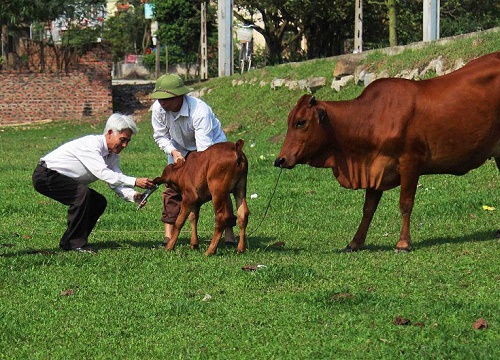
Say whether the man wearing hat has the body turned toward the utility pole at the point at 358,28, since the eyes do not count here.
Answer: no

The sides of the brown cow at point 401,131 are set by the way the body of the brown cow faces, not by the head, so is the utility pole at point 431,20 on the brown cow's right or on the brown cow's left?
on the brown cow's right

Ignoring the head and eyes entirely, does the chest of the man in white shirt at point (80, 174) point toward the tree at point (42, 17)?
no

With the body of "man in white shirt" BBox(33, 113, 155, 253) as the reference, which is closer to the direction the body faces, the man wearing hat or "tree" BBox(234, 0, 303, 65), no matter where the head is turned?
the man wearing hat

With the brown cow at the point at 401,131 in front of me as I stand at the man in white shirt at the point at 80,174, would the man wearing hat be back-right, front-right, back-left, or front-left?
front-left

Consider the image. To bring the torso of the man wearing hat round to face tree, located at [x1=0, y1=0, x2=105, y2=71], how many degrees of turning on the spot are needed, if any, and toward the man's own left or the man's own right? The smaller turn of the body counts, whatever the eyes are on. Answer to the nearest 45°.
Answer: approximately 135° to the man's own right

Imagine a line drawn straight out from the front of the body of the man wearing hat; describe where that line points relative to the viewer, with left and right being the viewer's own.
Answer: facing the viewer and to the left of the viewer

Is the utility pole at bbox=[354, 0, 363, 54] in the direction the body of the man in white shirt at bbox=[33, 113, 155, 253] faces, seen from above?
no

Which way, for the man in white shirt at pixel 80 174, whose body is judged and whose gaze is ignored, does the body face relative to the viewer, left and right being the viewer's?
facing to the right of the viewer

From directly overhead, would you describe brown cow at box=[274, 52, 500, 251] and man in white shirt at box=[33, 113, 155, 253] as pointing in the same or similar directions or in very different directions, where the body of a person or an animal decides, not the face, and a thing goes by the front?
very different directions

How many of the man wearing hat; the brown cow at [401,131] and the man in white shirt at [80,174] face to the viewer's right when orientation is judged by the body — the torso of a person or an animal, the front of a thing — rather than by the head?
1

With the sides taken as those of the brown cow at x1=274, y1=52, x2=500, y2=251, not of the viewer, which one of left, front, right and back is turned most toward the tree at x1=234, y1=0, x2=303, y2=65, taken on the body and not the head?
right

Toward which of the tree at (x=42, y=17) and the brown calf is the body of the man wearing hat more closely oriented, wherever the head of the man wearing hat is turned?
the brown calf

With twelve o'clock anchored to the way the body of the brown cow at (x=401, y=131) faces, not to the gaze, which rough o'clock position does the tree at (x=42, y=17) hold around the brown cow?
The tree is roughly at 2 o'clock from the brown cow.

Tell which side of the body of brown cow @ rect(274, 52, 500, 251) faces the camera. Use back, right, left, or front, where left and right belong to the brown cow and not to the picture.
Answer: left

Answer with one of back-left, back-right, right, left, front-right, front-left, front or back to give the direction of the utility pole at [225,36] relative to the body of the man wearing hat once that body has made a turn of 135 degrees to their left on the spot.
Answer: left

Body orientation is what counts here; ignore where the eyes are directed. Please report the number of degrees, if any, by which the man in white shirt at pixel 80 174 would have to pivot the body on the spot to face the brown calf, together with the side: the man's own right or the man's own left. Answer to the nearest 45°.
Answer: approximately 45° to the man's own right

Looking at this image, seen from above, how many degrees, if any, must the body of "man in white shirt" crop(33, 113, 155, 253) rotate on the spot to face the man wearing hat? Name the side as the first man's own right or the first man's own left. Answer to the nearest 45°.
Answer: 0° — they already face them
